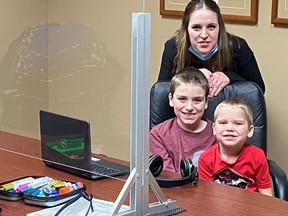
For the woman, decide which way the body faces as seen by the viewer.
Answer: toward the camera

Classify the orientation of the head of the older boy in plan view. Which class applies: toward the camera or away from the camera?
toward the camera

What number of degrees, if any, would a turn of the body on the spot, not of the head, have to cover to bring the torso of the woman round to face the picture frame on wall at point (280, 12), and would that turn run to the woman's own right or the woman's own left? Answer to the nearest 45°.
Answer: approximately 135° to the woman's own left

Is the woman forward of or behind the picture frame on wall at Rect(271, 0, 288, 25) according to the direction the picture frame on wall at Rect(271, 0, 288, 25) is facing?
forward

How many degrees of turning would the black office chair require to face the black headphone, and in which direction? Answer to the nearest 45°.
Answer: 0° — it already faces it

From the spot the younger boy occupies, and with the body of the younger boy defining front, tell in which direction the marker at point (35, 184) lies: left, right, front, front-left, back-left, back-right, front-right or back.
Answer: front-right

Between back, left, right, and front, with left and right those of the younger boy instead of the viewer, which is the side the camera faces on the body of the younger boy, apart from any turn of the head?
front

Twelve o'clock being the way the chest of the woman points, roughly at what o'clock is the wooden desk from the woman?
The wooden desk is roughly at 12 o'clock from the woman.

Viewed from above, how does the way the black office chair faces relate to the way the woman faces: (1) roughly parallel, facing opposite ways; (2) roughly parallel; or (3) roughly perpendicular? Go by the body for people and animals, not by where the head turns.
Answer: roughly parallel

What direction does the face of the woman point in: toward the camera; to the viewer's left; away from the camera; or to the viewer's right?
toward the camera

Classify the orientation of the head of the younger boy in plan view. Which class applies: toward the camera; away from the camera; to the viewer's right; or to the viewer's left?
toward the camera

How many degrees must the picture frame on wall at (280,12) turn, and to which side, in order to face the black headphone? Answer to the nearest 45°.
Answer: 0° — it already faces it
